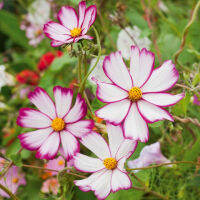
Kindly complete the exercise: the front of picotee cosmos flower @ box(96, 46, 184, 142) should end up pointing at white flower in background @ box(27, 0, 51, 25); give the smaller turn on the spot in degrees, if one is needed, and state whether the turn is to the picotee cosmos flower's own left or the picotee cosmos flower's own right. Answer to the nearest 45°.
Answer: approximately 135° to the picotee cosmos flower's own right

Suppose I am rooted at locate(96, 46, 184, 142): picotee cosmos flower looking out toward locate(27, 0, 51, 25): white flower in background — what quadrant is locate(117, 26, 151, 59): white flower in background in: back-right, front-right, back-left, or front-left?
front-right

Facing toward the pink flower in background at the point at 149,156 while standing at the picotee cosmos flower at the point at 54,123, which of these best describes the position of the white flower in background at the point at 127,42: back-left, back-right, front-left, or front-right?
front-left

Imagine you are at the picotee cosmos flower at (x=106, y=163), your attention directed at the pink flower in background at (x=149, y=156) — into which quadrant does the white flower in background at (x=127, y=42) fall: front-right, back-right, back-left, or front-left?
front-left

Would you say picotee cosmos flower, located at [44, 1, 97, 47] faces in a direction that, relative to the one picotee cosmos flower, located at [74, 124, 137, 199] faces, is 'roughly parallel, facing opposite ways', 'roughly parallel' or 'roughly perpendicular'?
roughly parallel

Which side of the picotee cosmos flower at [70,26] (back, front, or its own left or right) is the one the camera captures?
front

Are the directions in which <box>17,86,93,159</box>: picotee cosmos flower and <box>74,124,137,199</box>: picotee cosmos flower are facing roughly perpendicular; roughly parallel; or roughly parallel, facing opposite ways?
roughly parallel

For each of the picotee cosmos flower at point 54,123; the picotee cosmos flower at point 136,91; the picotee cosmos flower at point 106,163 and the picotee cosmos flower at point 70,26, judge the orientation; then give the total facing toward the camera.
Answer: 4

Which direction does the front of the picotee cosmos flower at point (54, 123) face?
toward the camera

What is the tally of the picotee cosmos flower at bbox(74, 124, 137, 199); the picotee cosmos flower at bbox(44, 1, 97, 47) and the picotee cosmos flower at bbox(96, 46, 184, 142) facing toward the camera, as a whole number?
3

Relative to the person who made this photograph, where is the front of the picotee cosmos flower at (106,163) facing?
facing the viewer

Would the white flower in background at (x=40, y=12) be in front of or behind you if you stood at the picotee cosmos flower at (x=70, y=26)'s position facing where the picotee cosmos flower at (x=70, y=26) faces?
behind

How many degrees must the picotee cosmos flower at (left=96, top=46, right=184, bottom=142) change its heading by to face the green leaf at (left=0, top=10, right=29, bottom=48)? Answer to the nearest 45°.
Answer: approximately 135° to its right
